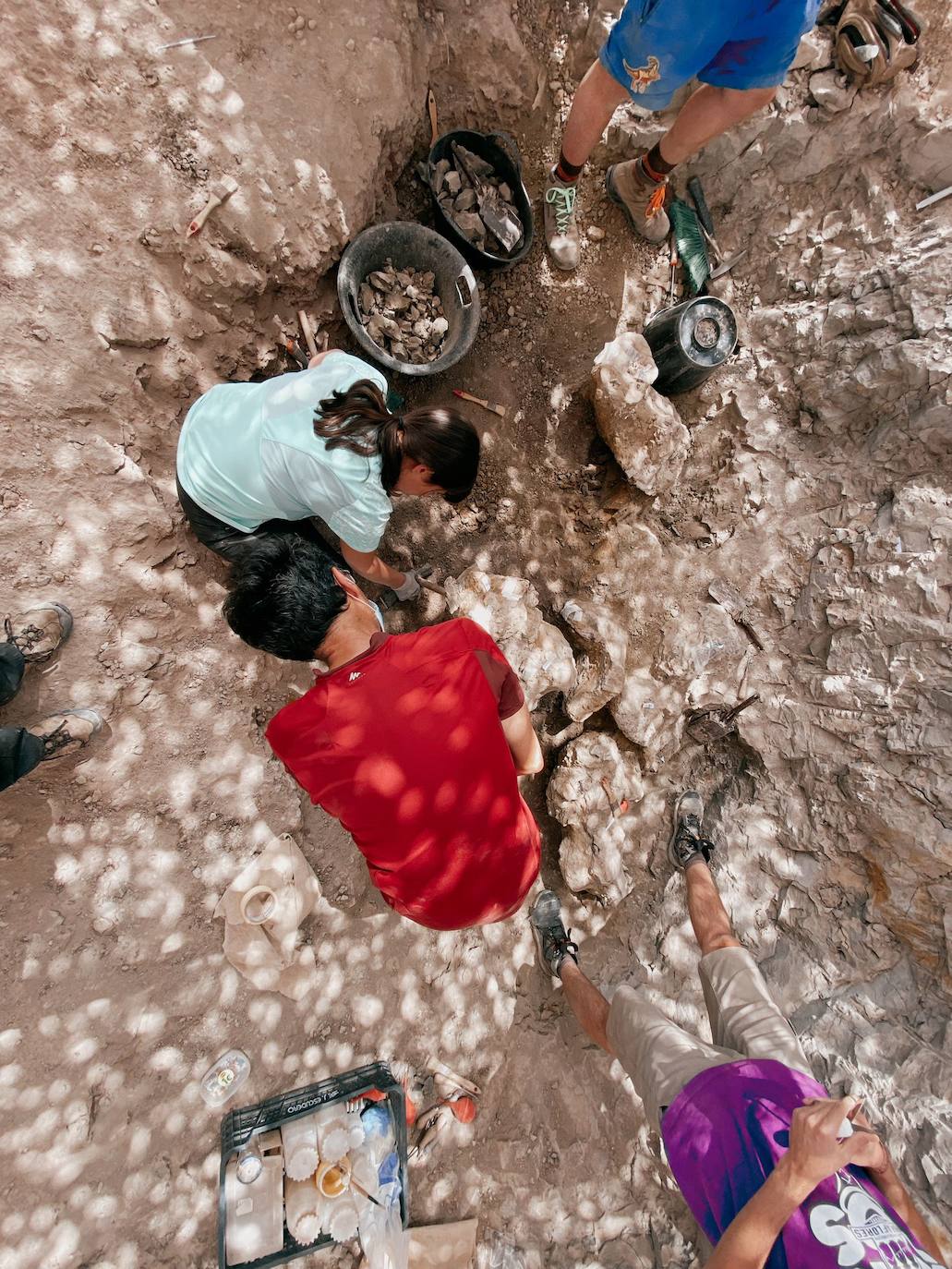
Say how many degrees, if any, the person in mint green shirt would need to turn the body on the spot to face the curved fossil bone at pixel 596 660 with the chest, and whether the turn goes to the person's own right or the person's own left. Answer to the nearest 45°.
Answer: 0° — they already face it

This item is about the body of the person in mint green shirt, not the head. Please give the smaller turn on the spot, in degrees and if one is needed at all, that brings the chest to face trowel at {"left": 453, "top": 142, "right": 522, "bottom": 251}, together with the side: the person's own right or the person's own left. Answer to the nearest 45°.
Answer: approximately 90° to the person's own left

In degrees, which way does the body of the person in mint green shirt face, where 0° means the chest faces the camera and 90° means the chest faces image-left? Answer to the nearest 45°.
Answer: approximately 270°

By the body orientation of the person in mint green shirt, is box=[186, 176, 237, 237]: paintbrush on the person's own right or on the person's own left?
on the person's own left

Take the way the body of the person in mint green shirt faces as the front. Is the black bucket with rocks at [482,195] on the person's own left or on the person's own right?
on the person's own left

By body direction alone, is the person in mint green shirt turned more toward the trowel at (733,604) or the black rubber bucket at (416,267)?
the trowel
